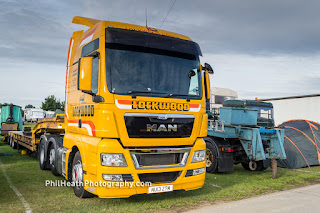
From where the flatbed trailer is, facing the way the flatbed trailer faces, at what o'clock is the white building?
The white building is roughly at 10 o'clock from the flatbed trailer.

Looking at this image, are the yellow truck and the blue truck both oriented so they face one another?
no

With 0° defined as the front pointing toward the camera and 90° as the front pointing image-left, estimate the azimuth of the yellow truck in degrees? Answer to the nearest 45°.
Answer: approximately 315°

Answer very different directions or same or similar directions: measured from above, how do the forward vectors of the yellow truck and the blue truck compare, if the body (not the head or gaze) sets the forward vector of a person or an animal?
very different directions

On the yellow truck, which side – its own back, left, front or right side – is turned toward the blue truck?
left

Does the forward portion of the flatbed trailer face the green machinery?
no

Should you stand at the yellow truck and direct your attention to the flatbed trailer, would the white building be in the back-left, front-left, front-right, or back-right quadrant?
front-right

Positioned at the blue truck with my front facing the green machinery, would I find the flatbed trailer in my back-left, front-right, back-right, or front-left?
front-left

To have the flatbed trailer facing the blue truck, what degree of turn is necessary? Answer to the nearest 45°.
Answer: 0° — it already faces it

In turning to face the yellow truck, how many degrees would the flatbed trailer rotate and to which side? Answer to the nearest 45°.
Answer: approximately 45° to its right

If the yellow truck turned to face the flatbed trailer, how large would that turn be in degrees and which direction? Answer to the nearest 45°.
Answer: approximately 180°

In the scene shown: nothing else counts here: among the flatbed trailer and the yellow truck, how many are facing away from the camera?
0

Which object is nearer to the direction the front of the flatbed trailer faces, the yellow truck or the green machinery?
the yellow truck

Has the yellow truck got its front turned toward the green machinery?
no

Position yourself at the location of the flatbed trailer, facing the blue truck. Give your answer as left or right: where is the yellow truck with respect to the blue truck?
right

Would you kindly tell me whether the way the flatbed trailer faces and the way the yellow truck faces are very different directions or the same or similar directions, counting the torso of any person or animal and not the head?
same or similar directions

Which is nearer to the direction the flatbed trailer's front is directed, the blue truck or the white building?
the blue truck

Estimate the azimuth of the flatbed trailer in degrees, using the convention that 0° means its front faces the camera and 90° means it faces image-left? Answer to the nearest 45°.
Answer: approximately 315°
